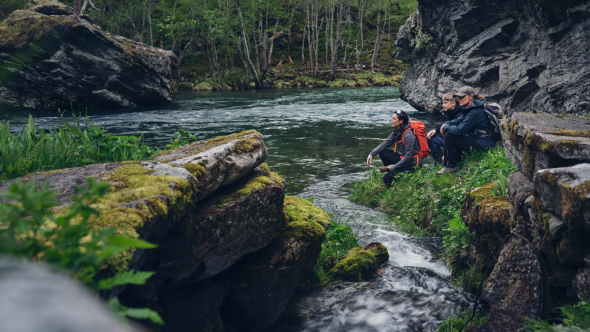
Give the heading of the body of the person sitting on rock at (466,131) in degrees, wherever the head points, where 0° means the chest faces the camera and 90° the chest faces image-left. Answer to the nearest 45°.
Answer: approximately 90°

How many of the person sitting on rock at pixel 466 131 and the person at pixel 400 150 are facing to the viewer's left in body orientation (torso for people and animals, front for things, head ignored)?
2

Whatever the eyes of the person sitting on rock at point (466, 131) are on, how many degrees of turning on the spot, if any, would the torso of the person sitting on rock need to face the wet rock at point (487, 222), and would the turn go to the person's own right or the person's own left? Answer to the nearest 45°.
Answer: approximately 90° to the person's own left

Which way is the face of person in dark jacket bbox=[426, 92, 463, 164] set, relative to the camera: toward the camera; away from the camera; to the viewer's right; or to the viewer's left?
to the viewer's left

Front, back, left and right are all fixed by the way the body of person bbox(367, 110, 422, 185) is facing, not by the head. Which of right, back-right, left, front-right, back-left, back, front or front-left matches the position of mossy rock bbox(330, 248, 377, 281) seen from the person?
left

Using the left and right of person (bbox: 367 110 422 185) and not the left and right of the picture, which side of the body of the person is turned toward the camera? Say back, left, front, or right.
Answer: left

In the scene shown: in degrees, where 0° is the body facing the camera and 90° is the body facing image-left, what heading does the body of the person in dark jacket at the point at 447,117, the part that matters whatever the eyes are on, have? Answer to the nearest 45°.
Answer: approximately 90°

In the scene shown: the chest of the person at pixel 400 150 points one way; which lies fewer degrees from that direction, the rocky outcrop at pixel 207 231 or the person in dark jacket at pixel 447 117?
the rocky outcrop

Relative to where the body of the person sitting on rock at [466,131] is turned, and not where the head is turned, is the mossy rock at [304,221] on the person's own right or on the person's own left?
on the person's own left
